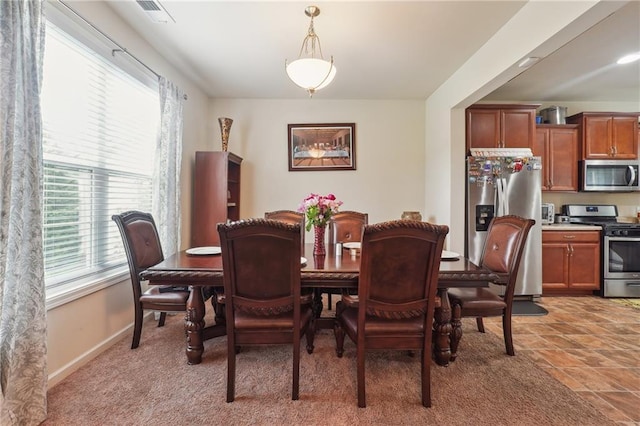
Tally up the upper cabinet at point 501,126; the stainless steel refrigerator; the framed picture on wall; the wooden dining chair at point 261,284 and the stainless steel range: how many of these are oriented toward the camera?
4

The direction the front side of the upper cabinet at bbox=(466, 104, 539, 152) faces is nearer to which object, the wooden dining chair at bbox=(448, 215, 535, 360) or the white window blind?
the wooden dining chair

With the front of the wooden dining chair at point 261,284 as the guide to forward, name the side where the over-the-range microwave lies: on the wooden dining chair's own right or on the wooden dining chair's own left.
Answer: on the wooden dining chair's own right

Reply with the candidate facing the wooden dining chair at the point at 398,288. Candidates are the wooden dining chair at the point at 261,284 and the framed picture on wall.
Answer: the framed picture on wall

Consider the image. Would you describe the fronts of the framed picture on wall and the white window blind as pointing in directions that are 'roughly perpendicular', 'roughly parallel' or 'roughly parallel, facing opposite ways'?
roughly perpendicular

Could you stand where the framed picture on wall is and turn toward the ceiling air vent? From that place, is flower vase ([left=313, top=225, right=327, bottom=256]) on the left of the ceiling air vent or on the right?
left

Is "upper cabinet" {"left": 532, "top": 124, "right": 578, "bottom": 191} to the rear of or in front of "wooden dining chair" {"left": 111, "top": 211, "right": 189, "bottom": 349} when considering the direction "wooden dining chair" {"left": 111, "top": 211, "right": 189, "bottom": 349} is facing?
in front

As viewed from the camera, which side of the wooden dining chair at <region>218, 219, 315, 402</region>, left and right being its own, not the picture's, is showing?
back

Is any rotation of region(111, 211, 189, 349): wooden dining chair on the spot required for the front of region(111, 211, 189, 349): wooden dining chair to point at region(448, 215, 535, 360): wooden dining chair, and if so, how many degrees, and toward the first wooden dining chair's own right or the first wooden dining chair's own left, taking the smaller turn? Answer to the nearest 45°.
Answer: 0° — it already faces it

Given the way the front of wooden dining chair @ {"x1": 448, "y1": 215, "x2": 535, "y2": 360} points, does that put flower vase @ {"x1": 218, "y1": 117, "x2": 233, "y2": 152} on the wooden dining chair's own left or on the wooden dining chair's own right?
on the wooden dining chair's own right

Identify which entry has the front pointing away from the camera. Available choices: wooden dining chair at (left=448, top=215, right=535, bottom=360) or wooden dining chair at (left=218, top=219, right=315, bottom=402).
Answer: wooden dining chair at (left=218, top=219, right=315, bottom=402)

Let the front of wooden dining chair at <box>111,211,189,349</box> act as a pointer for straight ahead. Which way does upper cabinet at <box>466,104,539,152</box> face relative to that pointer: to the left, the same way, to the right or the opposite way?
to the right

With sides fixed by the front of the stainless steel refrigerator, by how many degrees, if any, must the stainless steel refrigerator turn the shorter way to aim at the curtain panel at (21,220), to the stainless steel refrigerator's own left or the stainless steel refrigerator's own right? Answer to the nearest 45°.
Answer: approximately 45° to the stainless steel refrigerator's own right
